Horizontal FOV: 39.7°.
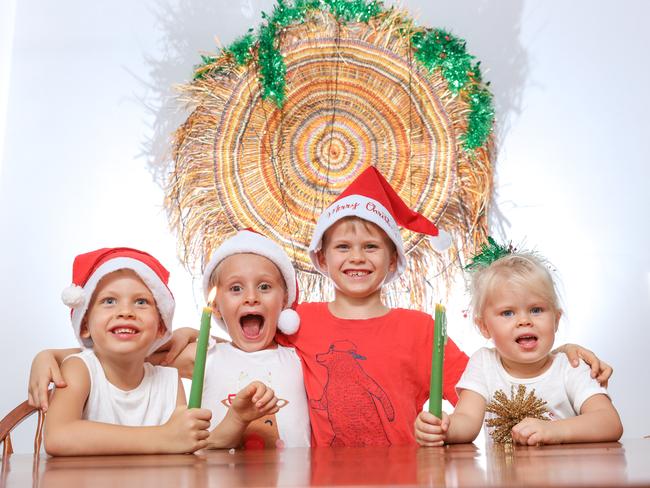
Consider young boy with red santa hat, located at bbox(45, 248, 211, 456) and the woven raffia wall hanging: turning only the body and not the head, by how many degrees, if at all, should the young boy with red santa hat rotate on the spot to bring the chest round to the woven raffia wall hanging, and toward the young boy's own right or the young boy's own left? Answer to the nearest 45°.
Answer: approximately 135° to the young boy's own left

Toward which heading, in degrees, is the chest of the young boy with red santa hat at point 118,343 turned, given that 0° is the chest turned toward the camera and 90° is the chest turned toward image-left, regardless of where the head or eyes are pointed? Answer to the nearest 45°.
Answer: approximately 0°

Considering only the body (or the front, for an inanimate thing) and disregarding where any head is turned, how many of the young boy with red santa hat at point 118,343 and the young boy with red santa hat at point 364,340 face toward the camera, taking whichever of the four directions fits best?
2
